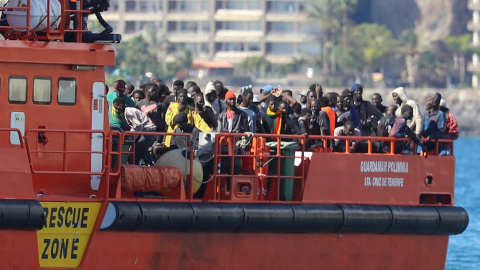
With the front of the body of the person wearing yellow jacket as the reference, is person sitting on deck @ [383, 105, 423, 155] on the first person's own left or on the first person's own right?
on the first person's own left

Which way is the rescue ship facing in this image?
to the viewer's left

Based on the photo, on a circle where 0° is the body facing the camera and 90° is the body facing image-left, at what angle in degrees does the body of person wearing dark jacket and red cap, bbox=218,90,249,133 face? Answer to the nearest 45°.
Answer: approximately 0°

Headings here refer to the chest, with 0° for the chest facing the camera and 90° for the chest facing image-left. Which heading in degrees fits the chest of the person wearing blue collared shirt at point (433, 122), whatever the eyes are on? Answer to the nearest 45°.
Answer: approximately 45°

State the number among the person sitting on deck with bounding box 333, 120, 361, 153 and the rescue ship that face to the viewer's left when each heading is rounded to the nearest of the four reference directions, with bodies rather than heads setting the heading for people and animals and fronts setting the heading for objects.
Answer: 1
